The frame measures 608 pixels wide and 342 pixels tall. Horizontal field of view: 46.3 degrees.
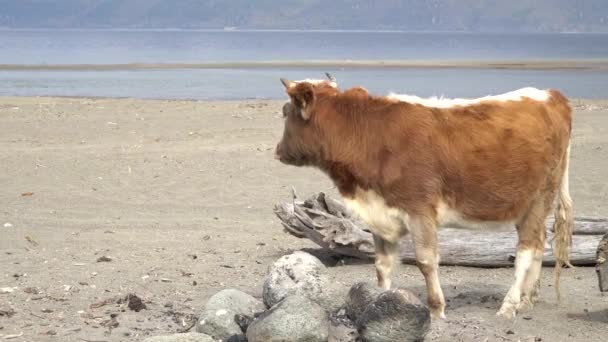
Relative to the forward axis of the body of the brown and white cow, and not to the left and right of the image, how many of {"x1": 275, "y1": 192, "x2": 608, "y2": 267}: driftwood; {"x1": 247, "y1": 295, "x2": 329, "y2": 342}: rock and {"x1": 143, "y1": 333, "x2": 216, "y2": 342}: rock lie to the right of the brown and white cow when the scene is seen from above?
1

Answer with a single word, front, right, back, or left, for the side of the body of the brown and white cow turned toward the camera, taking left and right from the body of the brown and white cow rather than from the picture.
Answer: left

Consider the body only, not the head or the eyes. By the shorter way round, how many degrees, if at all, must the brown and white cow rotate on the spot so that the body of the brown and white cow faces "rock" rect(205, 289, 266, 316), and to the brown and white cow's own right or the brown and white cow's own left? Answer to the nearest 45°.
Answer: approximately 45° to the brown and white cow's own left

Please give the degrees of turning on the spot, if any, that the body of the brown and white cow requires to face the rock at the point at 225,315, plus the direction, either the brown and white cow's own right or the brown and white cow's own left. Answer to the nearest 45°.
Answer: approximately 45° to the brown and white cow's own left

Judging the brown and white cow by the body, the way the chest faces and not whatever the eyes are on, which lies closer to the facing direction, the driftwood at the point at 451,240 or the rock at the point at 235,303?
the rock

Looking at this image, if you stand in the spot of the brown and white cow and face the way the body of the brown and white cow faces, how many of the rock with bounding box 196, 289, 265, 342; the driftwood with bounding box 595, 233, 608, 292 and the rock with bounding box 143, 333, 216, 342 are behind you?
1

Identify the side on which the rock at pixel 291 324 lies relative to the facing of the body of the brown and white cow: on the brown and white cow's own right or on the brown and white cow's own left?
on the brown and white cow's own left

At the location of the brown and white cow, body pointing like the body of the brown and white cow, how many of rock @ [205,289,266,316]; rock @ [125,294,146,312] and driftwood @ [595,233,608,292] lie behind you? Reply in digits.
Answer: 1

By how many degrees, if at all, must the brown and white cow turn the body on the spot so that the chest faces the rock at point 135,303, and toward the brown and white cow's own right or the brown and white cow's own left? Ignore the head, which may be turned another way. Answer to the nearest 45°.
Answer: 0° — it already faces it

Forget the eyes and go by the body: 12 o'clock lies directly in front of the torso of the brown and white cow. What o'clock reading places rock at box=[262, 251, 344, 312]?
The rock is roughly at 11 o'clock from the brown and white cow.

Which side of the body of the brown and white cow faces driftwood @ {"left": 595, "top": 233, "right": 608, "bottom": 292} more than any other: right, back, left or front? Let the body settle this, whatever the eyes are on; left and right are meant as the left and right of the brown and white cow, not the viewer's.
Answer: back
